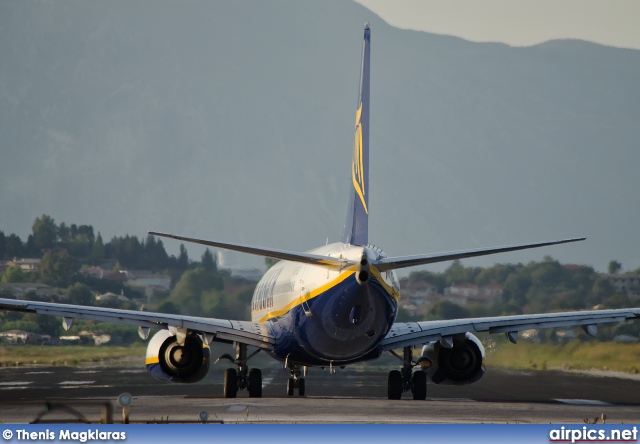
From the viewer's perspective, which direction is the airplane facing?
away from the camera
